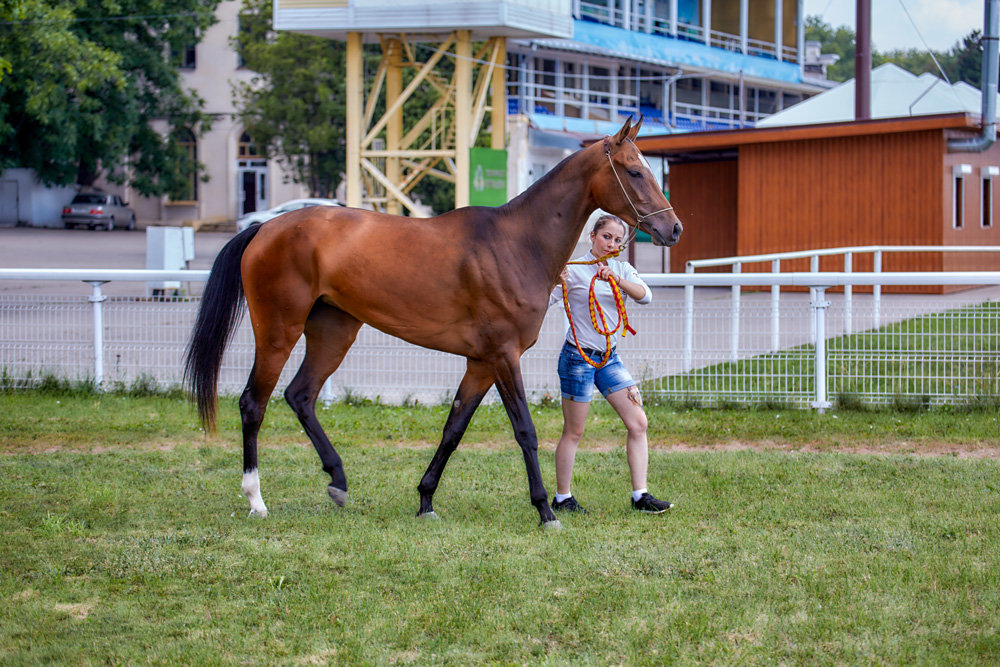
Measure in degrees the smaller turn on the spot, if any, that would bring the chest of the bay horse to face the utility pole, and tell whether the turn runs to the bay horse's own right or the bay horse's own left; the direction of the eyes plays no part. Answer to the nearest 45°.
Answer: approximately 45° to the bay horse's own left

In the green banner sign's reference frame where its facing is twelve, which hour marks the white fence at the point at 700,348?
The white fence is roughly at 12 o'clock from the green banner sign.

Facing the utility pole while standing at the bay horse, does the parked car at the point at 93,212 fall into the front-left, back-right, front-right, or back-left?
front-left

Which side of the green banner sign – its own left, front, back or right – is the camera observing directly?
front

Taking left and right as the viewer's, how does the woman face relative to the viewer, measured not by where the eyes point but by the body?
facing the viewer and to the right of the viewer

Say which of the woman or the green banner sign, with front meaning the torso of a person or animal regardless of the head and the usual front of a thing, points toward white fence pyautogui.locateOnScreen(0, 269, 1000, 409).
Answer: the green banner sign

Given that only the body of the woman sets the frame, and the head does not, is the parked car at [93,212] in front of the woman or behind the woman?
behind

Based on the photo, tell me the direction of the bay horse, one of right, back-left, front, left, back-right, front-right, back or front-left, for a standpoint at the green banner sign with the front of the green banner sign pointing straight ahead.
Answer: front

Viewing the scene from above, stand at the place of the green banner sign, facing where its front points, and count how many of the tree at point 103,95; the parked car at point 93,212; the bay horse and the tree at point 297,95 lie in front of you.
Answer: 1

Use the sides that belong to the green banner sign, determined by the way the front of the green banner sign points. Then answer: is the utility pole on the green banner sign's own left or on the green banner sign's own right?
on the green banner sign's own left

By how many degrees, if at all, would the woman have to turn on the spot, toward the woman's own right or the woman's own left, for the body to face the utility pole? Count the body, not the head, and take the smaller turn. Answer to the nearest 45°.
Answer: approximately 135° to the woman's own left

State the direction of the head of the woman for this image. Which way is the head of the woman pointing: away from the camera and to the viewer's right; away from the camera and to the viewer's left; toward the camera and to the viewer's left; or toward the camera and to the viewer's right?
toward the camera and to the viewer's right

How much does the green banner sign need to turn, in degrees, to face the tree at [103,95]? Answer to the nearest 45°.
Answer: approximately 135° to its right

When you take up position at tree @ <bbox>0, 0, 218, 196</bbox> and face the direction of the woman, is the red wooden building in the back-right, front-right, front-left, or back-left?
front-left

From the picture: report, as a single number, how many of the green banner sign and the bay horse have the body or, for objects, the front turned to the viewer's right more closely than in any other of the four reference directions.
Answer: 1

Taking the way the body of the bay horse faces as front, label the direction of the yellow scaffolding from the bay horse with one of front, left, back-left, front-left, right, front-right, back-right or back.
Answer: left

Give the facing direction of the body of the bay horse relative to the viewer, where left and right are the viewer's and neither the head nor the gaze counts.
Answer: facing to the right of the viewer
